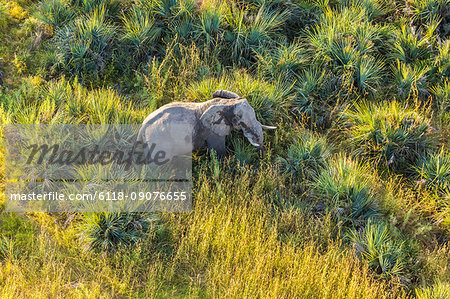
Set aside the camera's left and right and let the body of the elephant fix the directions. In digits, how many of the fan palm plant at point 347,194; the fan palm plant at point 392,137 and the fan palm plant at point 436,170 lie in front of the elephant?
3

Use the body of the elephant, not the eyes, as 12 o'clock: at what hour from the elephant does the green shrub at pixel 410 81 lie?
The green shrub is roughly at 11 o'clock from the elephant.

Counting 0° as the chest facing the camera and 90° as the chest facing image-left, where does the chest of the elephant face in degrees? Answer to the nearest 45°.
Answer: approximately 270°

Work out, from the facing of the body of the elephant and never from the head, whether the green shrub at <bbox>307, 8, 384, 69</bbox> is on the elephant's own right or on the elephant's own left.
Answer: on the elephant's own left

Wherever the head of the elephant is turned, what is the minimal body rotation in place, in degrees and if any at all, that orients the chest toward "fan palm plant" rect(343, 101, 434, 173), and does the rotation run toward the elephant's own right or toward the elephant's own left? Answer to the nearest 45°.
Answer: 0° — it already faces it

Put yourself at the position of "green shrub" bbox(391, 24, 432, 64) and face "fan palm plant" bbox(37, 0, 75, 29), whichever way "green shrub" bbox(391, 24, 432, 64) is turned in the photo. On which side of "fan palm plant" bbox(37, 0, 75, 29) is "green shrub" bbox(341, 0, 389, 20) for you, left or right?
right

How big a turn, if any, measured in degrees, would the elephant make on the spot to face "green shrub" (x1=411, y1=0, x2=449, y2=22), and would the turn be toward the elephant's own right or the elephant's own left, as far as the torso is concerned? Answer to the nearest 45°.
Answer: approximately 45° to the elephant's own left

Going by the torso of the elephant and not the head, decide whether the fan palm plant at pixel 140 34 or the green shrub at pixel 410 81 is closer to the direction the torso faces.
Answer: the green shrub

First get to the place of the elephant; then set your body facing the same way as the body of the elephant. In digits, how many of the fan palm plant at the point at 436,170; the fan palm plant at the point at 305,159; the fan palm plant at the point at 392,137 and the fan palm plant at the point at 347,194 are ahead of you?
4

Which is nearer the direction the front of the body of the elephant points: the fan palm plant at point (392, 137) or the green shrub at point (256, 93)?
the fan palm plant

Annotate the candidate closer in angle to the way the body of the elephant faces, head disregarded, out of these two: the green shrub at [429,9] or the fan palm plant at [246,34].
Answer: the green shrub

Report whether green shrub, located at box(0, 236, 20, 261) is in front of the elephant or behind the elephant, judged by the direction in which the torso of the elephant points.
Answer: behind

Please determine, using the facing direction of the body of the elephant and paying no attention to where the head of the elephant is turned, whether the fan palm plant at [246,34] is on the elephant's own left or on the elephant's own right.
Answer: on the elephant's own left

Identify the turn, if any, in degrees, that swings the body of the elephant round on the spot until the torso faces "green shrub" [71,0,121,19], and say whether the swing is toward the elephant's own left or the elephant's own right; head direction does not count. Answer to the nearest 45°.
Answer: approximately 135° to the elephant's own left
